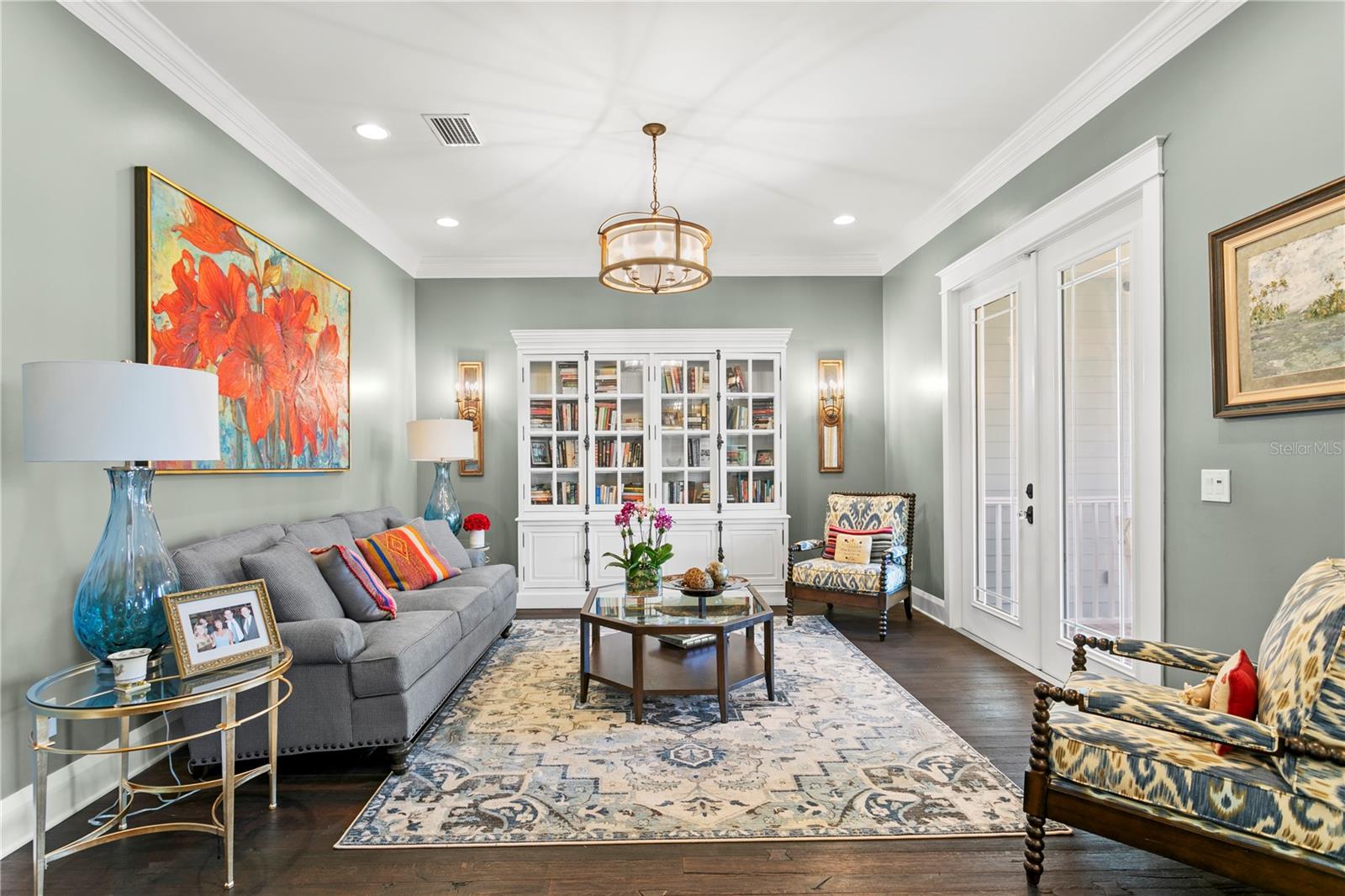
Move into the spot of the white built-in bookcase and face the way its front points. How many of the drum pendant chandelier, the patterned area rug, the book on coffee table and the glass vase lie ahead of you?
4

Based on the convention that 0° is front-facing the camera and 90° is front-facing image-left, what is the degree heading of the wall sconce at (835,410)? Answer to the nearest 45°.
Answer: approximately 0°

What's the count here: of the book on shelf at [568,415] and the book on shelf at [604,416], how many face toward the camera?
2

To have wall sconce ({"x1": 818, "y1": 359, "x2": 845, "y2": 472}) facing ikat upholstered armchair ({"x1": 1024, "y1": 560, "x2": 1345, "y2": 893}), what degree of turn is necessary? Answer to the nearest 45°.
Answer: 0° — it already faces it

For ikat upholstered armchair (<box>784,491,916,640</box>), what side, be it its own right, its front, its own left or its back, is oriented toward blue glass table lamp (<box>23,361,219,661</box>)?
front

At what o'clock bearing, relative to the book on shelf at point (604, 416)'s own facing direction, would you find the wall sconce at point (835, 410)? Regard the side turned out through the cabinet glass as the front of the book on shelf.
The wall sconce is roughly at 9 o'clock from the book on shelf.

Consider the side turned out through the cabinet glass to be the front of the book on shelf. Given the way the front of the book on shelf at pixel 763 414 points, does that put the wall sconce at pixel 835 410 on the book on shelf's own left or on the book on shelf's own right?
on the book on shelf's own left

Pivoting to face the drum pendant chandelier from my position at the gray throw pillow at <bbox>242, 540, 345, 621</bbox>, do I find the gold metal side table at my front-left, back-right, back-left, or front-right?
back-right

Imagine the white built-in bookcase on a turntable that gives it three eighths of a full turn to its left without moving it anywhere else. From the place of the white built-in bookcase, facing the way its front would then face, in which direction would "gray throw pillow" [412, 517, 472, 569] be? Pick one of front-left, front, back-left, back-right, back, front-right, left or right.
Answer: back
